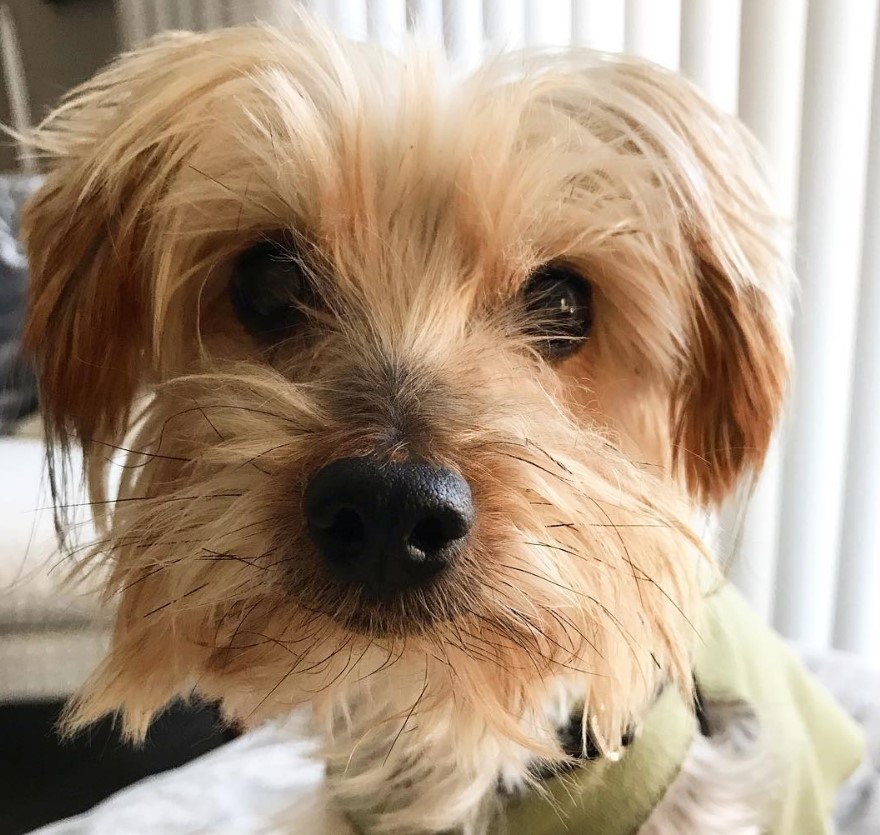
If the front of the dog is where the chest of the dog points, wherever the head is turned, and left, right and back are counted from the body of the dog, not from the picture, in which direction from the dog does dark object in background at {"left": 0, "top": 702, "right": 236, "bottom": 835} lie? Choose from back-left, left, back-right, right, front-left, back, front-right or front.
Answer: back-right

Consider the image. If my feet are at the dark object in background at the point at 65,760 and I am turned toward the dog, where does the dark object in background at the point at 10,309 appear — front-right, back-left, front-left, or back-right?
back-left

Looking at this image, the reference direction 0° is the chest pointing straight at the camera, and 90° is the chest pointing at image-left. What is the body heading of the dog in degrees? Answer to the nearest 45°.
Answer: approximately 0°

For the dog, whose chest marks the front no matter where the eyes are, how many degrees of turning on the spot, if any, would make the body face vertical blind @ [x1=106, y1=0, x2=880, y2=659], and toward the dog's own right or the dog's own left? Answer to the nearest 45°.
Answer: approximately 135° to the dog's own left

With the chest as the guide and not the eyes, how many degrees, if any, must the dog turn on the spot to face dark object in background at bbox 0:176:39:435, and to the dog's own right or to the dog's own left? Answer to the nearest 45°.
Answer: approximately 135° to the dog's own right
